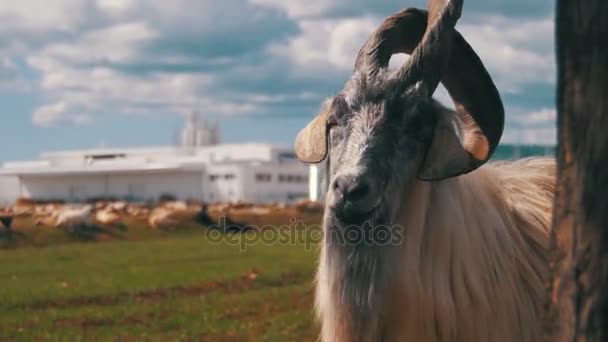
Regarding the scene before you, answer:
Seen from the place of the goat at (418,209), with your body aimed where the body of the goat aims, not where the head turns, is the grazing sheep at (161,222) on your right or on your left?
on your right

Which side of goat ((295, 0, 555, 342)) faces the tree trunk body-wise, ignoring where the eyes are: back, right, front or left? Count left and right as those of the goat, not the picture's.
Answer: left

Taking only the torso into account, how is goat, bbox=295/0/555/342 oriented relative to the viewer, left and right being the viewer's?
facing the viewer and to the left of the viewer

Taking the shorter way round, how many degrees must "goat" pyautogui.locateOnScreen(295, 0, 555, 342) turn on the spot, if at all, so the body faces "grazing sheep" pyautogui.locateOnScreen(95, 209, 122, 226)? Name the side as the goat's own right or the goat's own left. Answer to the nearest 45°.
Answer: approximately 90° to the goat's own right

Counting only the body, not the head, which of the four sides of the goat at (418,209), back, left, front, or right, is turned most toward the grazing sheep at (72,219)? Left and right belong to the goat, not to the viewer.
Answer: right
